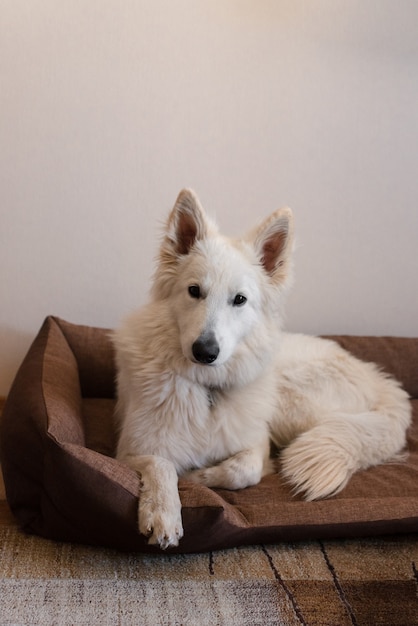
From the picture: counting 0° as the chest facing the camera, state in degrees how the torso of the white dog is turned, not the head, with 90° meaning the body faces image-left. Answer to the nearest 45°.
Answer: approximately 45°
